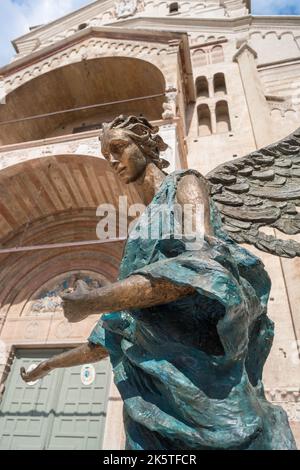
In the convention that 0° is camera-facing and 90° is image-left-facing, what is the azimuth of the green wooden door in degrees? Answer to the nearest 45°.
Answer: approximately 0°

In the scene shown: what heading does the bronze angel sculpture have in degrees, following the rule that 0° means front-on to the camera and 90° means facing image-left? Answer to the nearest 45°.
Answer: approximately 45°

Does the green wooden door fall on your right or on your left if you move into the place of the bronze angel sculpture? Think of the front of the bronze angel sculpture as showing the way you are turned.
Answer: on your right

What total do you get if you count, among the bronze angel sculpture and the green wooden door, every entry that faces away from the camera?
0

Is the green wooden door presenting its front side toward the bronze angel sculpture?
yes
